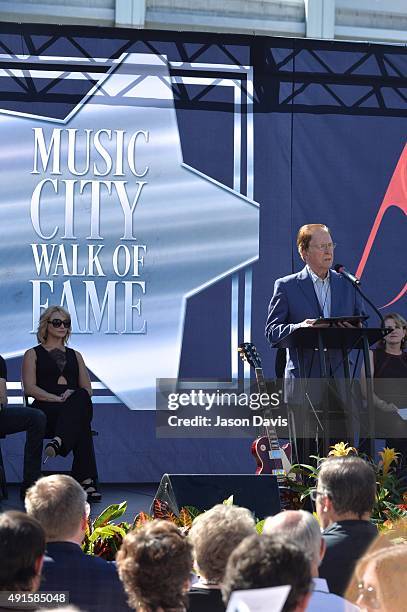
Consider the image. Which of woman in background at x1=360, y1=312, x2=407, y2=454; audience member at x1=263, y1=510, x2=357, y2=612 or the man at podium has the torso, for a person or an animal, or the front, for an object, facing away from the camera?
the audience member

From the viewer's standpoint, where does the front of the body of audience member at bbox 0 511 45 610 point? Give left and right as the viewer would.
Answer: facing away from the viewer

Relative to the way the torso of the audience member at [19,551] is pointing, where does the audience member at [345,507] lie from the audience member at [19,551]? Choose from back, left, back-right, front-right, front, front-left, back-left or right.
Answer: front-right

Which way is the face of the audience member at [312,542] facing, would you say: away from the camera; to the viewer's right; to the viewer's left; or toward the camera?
away from the camera

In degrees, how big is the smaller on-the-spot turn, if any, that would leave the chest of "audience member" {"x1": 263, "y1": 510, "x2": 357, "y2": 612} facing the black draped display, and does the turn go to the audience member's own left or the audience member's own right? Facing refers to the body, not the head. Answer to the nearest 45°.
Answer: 0° — they already face it

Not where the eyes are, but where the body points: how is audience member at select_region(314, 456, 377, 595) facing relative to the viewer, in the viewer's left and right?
facing away from the viewer and to the left of the viewer

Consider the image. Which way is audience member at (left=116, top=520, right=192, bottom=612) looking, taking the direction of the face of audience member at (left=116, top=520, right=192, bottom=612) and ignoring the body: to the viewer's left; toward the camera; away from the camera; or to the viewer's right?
away from the camera

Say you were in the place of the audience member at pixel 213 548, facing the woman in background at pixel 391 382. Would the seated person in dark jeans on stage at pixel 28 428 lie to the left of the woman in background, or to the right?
left

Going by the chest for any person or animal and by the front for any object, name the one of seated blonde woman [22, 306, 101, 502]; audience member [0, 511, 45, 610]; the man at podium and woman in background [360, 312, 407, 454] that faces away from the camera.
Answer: the audience member

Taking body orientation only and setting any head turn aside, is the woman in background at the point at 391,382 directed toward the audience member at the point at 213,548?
yes
